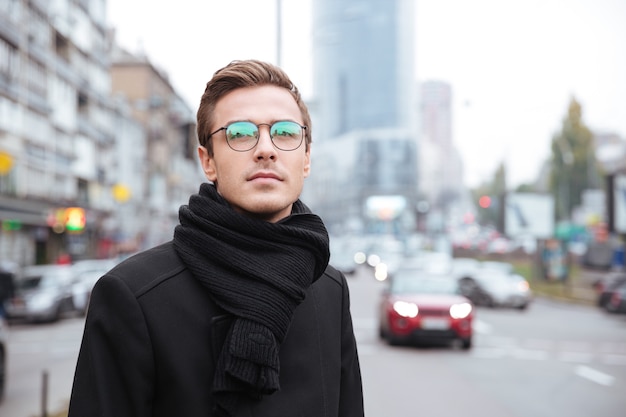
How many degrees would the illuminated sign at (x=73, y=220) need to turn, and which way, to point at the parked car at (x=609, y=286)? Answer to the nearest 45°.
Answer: approximately 90° to its left

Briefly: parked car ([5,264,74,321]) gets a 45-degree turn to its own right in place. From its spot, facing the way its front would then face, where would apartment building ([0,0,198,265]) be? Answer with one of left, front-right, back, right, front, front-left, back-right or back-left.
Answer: right

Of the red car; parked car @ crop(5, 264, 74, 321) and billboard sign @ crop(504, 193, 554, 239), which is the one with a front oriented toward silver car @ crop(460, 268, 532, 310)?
the billboard sign

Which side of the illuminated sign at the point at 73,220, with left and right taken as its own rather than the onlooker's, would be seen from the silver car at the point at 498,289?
left

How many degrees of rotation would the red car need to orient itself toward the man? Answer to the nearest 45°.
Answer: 0° — it already faces them

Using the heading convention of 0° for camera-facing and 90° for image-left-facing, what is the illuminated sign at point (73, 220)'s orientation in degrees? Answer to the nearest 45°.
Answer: approximately 0°

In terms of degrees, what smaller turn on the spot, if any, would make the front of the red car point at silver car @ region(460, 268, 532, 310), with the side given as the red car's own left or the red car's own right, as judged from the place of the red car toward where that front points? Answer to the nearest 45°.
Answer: approximately 180°

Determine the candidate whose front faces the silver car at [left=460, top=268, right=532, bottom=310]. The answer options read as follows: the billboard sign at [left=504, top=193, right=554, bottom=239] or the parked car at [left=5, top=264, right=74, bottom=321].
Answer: the billboard sign

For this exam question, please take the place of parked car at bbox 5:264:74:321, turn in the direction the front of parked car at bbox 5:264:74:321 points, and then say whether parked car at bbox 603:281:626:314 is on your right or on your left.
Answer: on your left

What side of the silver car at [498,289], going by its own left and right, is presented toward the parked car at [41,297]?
right
